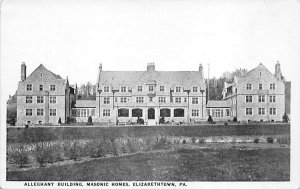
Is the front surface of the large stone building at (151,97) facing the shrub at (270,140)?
no

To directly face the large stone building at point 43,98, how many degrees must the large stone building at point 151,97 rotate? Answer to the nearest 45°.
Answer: approximately 90° to its right

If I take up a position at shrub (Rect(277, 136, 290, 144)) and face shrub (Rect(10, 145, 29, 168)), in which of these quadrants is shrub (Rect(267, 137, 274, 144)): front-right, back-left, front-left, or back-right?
front-right

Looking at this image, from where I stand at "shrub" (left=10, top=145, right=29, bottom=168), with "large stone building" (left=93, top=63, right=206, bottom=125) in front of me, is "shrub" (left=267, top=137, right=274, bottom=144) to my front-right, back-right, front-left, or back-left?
front-right

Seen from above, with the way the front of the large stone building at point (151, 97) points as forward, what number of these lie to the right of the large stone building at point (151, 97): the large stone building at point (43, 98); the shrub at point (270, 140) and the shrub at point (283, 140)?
1

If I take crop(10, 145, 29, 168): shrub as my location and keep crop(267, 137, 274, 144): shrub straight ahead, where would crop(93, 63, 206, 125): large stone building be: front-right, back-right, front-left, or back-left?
front-left

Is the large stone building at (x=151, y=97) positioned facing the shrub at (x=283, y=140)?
no

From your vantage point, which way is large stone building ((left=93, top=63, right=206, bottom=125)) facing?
toward the camera
